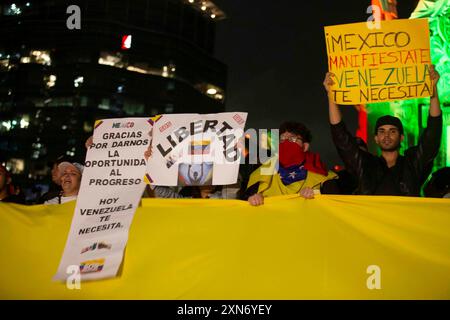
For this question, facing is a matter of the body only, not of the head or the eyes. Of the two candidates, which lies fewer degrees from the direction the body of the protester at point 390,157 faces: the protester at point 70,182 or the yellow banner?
the yellow banner

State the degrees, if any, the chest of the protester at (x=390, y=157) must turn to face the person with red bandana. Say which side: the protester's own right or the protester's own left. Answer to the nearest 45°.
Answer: approximately 90° to the protester's own right

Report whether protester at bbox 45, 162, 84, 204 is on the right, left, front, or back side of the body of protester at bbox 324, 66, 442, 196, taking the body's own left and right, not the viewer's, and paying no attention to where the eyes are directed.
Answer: right

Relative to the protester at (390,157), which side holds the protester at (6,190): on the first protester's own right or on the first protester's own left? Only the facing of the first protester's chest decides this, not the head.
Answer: on the first protester's own right

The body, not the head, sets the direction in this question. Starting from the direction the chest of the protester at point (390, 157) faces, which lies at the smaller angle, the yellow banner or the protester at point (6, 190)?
the yellow banner

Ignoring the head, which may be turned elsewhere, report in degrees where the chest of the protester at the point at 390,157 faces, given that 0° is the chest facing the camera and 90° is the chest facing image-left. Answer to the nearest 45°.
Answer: approximately 0°

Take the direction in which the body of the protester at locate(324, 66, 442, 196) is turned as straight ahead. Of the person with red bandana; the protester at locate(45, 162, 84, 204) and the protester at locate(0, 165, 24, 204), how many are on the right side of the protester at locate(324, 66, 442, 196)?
3
